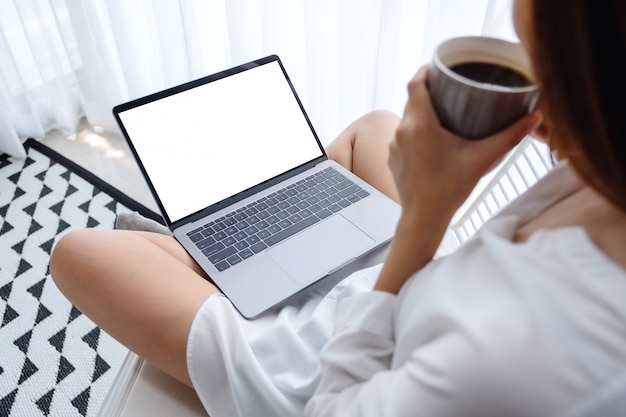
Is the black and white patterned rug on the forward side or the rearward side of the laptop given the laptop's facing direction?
on the rearward side

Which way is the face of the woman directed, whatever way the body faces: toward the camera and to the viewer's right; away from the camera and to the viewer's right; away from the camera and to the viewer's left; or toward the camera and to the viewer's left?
away from the camera and to the viewer's left

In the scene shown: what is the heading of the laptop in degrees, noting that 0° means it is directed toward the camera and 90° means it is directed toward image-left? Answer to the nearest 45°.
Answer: approximately 315°
